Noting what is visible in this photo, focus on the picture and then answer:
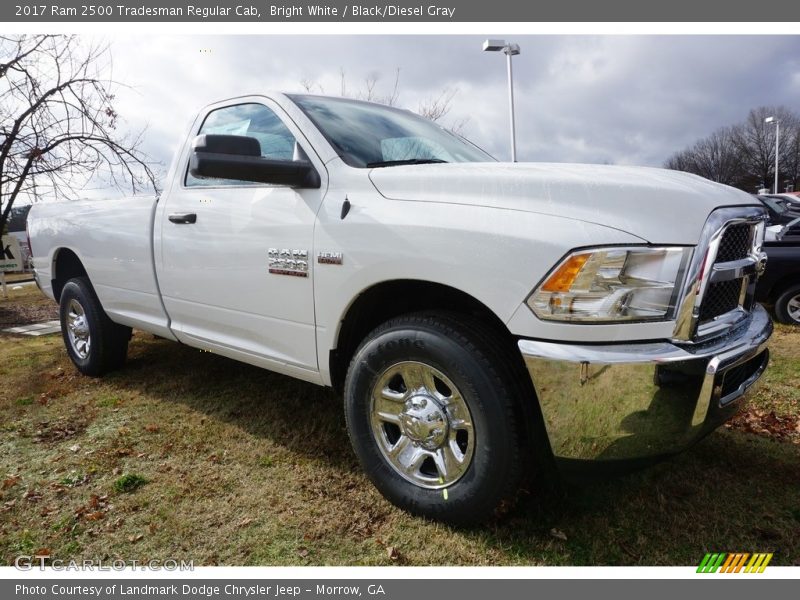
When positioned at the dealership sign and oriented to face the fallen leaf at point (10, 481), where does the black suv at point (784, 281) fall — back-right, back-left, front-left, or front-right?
front-left

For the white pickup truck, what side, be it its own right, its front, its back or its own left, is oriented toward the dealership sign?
back

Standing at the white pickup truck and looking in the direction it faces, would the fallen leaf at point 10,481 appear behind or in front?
behind

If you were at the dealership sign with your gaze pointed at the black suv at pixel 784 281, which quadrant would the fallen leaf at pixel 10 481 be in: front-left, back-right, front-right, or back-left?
front-right

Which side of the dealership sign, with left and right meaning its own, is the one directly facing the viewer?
front

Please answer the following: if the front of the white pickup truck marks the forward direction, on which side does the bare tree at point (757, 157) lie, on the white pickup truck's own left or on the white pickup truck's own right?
on the white pickup truck's own left

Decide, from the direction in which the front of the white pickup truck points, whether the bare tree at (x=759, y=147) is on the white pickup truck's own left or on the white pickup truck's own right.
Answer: on the white pickup truck's own left

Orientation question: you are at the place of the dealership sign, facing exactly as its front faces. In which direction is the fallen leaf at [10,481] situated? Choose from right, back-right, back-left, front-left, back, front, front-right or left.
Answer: front

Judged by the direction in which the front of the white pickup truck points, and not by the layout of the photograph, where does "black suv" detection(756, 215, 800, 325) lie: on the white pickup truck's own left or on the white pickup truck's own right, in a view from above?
on the white pickup truck's own left

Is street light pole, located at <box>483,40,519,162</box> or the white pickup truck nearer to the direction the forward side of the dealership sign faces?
the white pickup truck

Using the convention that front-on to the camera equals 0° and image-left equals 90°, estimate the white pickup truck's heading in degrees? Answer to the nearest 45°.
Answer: approximately 315°

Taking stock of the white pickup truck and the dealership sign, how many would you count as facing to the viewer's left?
0

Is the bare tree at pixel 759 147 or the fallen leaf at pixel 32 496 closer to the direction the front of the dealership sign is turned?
the fallen leaf

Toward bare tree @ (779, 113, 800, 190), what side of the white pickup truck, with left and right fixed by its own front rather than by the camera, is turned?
left
